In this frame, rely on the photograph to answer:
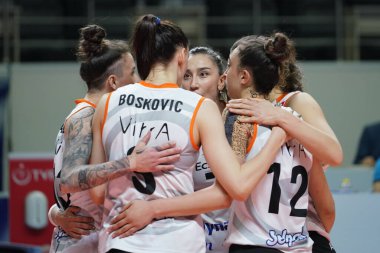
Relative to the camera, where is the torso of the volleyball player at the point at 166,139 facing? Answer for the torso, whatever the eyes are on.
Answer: away from the camera

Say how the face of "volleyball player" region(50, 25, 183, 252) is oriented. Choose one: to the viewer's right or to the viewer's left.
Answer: to the viewer's right

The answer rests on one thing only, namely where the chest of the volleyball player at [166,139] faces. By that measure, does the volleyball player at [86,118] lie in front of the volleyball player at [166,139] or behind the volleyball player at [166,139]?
in front

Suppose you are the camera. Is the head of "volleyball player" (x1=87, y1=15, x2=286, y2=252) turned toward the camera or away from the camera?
away from the camera
